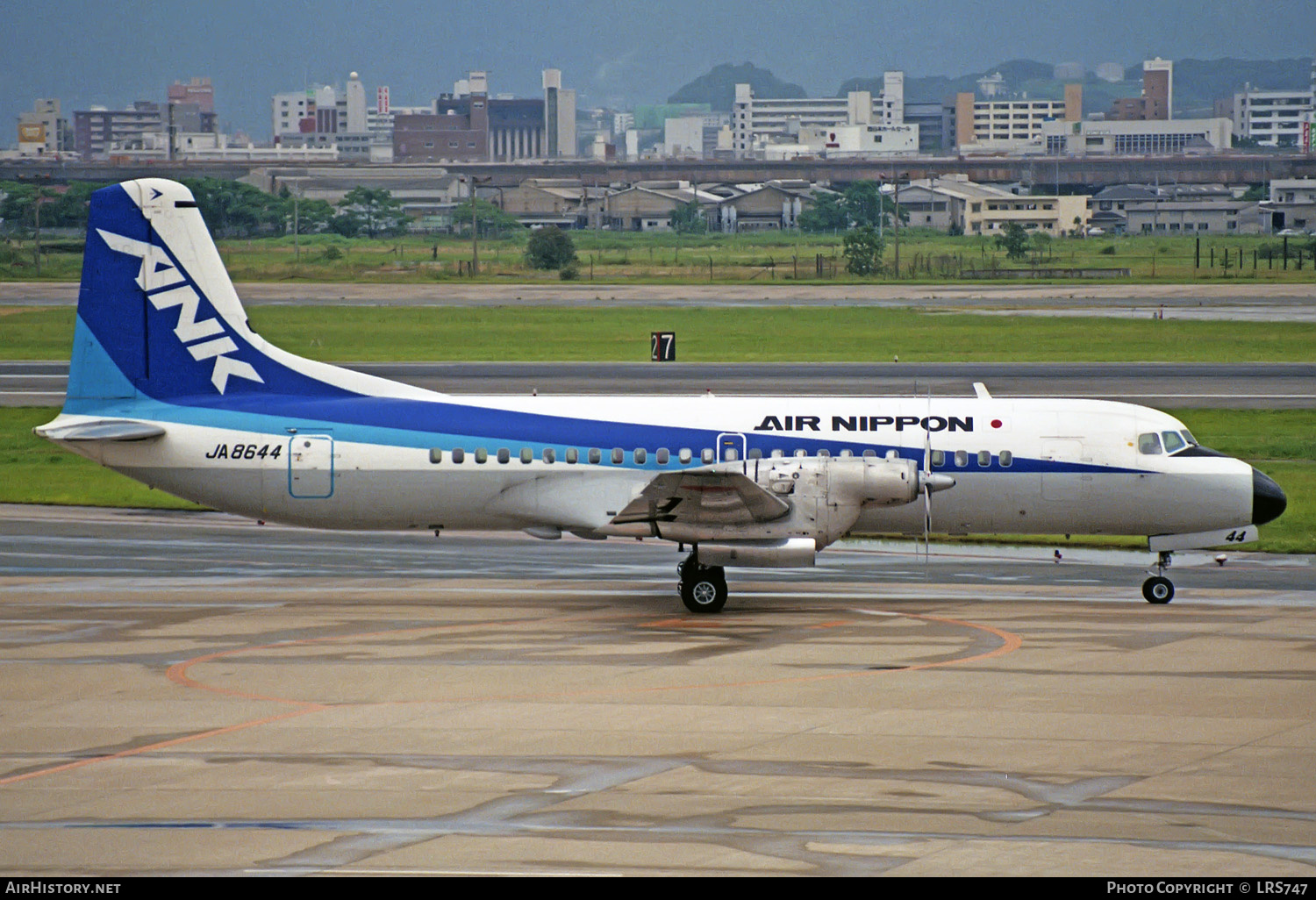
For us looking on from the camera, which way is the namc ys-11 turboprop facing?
facing to the right of the viewer
